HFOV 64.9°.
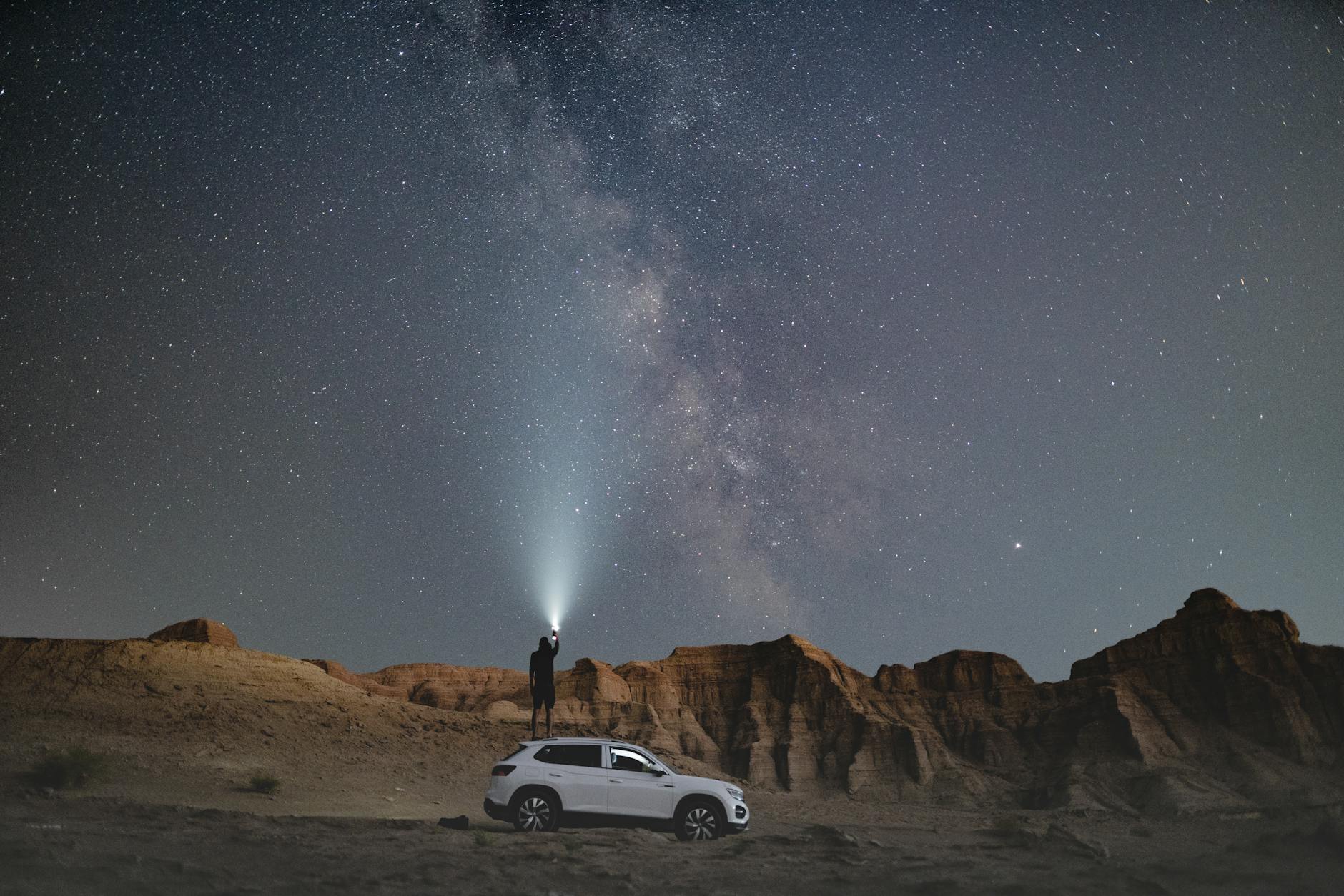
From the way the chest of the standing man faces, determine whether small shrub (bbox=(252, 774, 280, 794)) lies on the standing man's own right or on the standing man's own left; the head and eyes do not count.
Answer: on the standing man's own left

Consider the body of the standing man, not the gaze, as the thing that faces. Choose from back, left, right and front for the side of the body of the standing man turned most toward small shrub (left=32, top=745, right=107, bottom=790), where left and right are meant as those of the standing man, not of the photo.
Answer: left

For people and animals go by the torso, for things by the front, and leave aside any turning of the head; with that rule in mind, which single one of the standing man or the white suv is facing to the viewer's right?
the white suv

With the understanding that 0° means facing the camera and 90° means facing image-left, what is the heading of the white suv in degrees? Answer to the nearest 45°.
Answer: approximately 270°

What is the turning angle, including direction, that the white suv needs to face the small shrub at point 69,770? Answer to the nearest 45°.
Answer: approximately 135° to its left

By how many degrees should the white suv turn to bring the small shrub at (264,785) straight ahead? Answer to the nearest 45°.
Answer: approximately 135° to its left

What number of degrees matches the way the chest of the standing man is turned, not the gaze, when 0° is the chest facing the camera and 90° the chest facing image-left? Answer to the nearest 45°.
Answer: approximately 180°

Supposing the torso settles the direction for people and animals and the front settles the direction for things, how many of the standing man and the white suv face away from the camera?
1

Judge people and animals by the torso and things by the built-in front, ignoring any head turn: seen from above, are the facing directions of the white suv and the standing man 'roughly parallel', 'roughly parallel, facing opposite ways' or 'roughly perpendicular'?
roughly perpendicular
